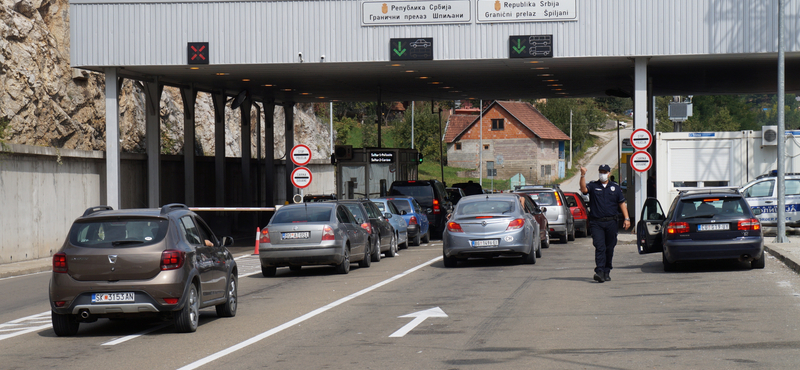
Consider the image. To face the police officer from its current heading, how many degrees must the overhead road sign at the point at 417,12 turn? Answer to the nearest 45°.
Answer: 0° — it already faces them

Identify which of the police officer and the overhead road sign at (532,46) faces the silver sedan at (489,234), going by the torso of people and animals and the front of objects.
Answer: the overhead road sign

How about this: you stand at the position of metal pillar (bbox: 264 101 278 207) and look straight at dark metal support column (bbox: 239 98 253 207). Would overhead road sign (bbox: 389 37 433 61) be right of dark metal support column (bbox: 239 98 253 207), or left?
left

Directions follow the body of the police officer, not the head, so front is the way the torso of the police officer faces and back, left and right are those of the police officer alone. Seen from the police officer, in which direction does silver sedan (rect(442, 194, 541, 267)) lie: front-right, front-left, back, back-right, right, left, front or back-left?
back-right

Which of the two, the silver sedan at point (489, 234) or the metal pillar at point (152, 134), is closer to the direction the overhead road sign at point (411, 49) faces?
the silver sedan

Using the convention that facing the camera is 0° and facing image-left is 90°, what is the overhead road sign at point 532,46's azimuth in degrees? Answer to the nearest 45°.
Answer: approximately 0°

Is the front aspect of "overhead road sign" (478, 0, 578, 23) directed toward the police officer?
yes

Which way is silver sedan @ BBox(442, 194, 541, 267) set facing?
away from the camera

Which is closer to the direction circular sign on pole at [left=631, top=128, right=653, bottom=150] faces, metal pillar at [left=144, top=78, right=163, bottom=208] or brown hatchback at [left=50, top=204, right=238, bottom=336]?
the brown hatchback

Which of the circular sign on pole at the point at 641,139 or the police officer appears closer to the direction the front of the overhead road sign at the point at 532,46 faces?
the police officer
